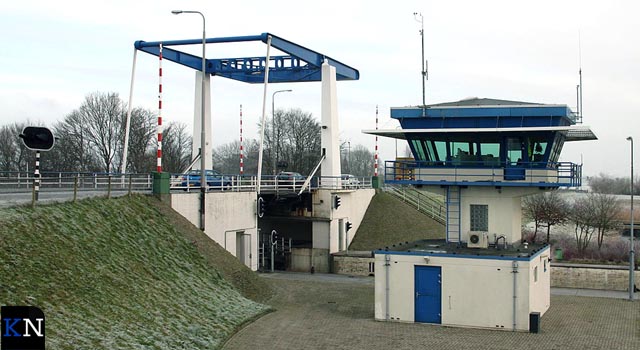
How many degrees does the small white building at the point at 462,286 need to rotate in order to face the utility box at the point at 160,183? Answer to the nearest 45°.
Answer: approximately 90° to its right

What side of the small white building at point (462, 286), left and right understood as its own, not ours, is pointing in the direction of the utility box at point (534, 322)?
left

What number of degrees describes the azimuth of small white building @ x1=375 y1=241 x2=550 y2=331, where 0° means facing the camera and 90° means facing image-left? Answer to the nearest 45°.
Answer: approximately 0°
